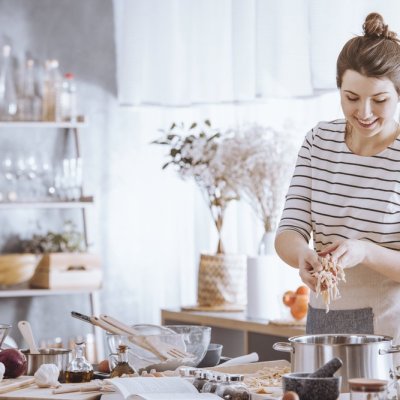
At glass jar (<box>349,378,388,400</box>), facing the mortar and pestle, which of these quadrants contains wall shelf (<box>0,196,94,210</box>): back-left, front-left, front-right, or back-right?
front-right

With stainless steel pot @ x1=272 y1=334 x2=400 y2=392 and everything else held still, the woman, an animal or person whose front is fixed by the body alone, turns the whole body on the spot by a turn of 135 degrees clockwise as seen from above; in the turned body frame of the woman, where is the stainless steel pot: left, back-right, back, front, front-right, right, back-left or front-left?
back-left

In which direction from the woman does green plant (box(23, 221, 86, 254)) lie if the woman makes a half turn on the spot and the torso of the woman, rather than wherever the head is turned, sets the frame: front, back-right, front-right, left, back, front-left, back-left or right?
front-left

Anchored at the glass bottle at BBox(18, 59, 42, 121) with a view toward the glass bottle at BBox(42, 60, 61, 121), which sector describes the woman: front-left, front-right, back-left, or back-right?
front-right

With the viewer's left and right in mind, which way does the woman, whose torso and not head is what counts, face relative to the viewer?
facing the viewer

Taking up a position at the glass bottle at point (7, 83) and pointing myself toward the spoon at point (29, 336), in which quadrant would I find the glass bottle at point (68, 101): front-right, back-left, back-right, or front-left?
front-left

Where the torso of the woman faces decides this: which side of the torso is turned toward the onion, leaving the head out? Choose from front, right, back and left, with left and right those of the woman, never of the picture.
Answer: right

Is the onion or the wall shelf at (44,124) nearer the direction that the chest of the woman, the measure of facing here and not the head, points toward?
the onion

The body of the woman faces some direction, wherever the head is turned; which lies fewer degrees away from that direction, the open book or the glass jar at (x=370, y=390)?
the glass jar
